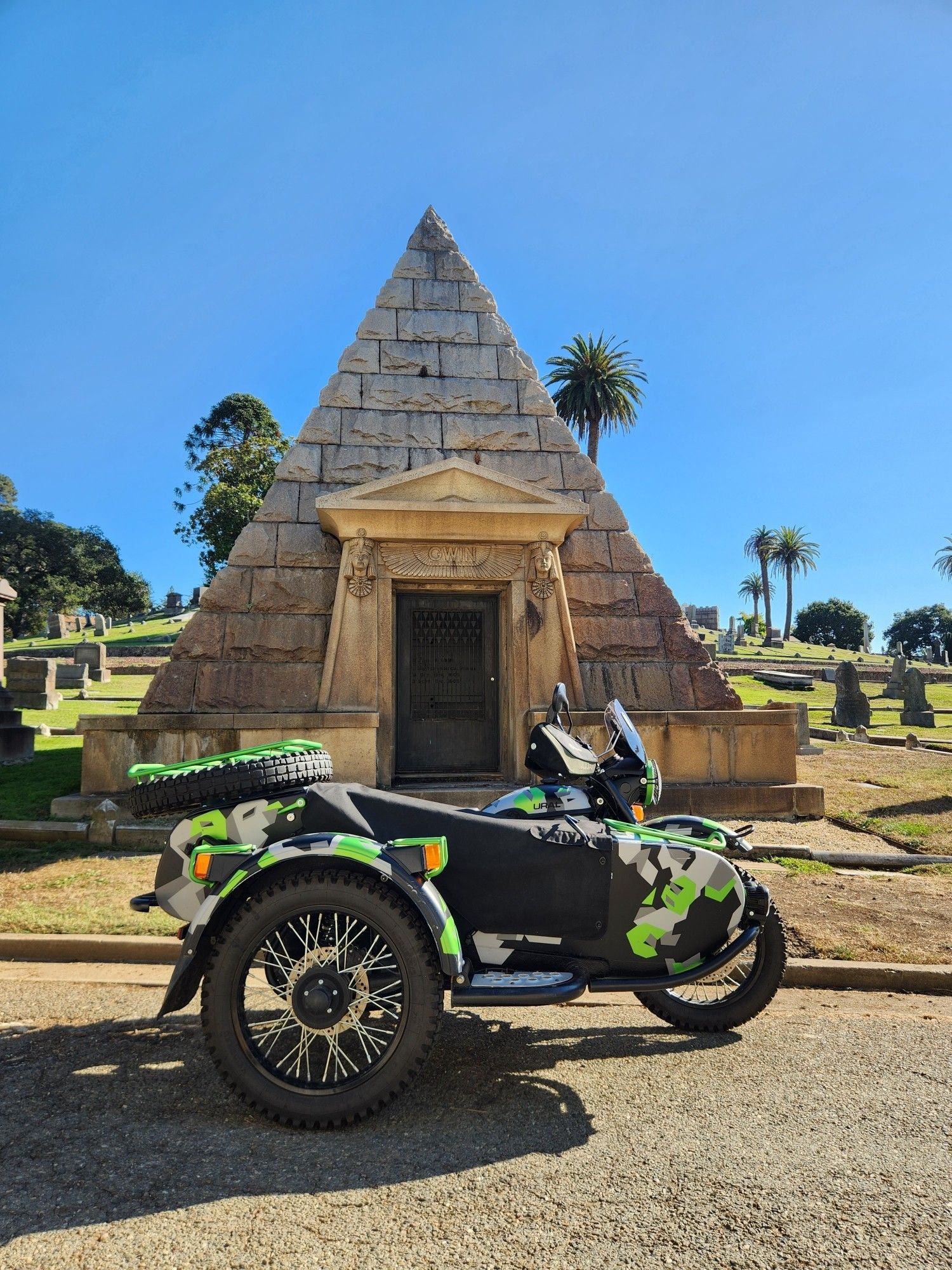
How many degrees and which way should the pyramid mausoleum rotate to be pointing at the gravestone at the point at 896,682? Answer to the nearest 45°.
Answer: approximately 135° to its left

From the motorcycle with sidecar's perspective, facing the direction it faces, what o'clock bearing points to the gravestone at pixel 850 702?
The gravestone is roughly at 10 o'clock from the motorcycle with sidecar.

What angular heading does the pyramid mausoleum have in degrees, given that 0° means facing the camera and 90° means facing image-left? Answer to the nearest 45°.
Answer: approximately 0°

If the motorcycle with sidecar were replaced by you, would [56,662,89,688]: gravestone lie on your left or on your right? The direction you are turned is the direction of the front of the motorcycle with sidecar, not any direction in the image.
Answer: on your left

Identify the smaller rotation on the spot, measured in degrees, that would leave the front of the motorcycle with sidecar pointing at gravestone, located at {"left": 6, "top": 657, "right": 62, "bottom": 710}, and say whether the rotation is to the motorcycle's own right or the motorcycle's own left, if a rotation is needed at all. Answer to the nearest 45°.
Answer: approximately 135° to the motorcycle's own left

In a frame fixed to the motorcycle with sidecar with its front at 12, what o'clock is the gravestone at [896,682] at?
The gravestone is roughly at 10 o'clock from the motorcycle with sidecar.

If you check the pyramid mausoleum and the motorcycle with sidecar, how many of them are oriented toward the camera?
1

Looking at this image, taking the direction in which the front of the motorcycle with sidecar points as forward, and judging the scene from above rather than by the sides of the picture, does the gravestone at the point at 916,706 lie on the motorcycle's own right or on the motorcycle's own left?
on the motorcycle's own left

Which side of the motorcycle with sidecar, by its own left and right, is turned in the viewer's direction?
right

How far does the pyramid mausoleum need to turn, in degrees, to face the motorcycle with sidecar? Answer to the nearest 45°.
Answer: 0° — it already faces it

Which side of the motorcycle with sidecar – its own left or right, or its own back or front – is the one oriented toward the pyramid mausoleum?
left

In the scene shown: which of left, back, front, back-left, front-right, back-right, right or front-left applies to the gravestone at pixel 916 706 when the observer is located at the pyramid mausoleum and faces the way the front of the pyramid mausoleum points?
back-left

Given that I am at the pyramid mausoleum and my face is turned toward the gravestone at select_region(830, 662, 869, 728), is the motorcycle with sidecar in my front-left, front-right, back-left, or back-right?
back-right

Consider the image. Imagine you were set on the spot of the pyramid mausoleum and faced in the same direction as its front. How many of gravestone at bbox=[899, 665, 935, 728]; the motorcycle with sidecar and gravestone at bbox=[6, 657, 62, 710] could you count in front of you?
1
